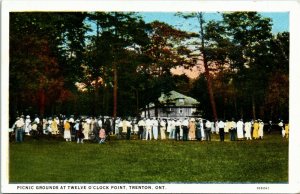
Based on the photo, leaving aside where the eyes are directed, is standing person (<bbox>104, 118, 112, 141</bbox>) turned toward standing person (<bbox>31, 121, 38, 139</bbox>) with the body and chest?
no
